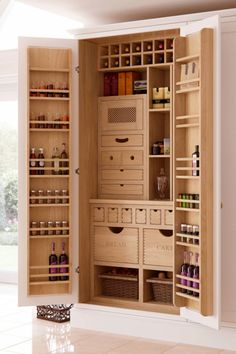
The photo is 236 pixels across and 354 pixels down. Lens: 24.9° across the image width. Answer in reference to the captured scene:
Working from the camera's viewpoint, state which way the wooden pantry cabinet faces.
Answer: facing the viewer and to the left of the viewer
